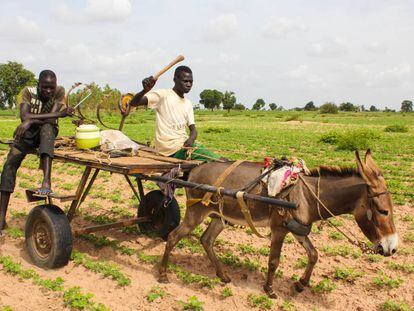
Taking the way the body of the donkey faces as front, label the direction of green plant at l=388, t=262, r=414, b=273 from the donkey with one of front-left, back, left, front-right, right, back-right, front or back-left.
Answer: front-left

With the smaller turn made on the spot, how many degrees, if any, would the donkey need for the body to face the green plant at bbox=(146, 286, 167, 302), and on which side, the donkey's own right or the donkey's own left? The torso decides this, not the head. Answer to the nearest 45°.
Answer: approximately 180°

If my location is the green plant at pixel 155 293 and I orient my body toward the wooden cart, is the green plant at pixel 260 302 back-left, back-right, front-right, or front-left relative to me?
back-right

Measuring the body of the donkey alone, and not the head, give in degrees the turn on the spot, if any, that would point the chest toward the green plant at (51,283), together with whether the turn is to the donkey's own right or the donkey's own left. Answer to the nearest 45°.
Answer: approximately 180°

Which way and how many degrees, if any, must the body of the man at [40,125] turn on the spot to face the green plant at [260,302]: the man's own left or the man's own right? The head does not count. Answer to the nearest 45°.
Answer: approximately 45° to the man's own left

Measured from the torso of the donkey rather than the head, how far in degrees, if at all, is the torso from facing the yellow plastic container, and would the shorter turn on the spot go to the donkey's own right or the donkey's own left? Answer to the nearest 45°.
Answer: approximately 180°

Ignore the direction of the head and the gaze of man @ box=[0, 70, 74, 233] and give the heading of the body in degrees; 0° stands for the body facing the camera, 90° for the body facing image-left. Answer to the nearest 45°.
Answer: approximately 0°

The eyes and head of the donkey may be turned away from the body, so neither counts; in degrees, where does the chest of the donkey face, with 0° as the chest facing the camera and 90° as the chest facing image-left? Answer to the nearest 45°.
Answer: approximately 270°
